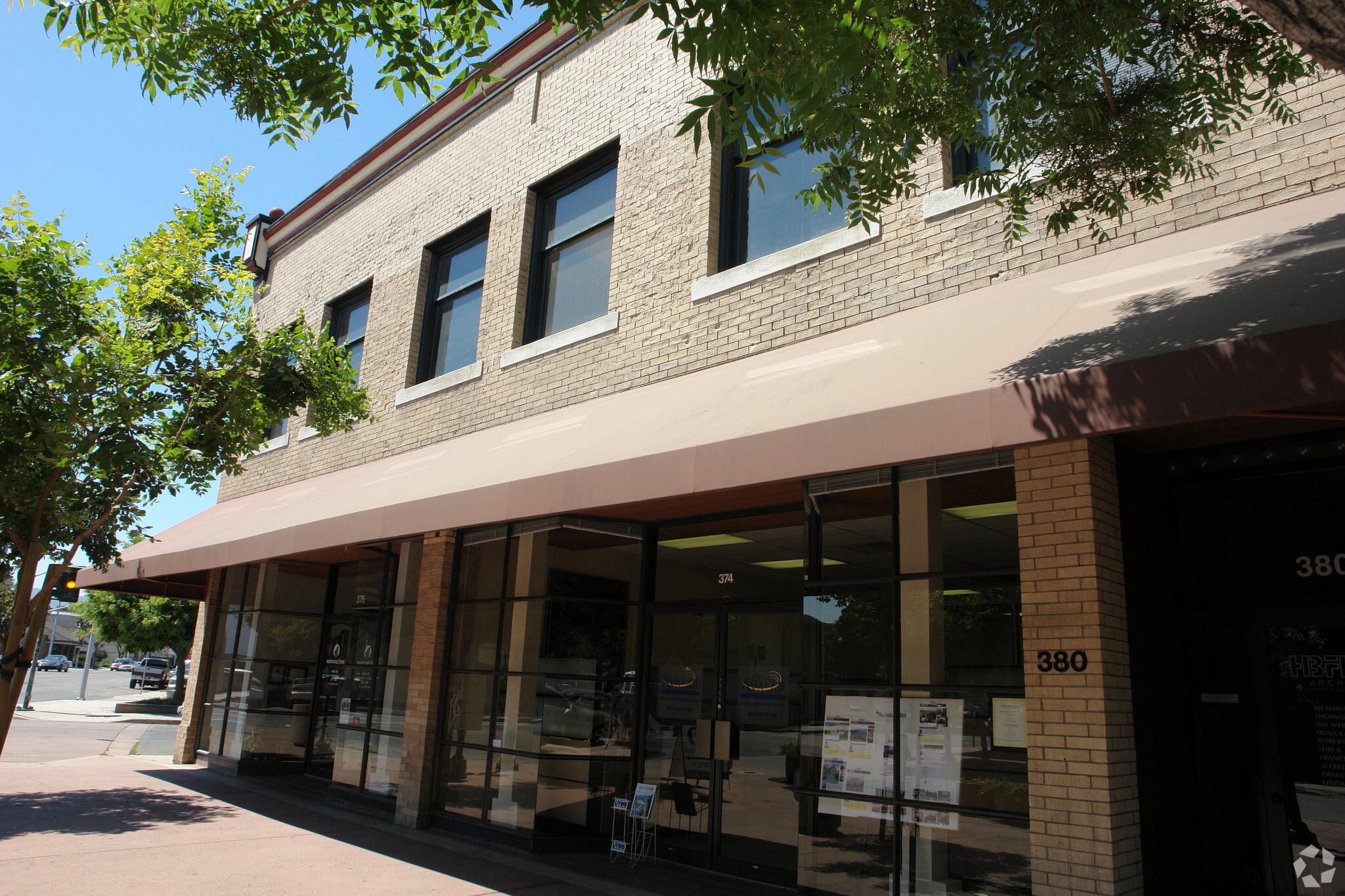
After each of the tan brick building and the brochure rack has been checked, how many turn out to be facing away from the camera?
0

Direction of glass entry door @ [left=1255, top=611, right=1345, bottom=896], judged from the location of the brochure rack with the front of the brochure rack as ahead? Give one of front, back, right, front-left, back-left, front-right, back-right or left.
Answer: left

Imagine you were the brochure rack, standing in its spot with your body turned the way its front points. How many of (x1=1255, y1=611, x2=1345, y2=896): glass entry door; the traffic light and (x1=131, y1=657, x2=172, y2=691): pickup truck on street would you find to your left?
1

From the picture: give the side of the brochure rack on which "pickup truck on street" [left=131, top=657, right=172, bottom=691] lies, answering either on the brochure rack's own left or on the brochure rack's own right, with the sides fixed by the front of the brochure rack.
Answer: on the brochure rack's own right

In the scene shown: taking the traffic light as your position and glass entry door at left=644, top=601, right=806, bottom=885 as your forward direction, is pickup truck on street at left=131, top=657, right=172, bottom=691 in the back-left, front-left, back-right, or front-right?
back-left

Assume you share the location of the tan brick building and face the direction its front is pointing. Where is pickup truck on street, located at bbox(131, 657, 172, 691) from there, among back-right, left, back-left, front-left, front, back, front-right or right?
right

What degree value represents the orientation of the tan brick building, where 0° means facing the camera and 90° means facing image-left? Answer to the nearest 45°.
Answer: approximately 45°
